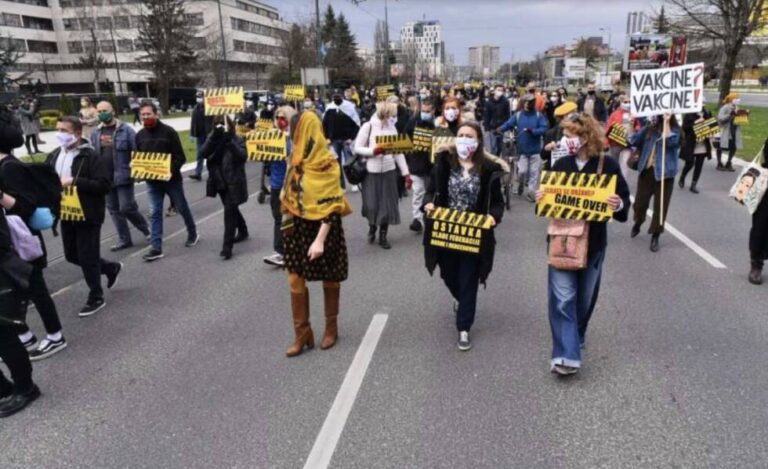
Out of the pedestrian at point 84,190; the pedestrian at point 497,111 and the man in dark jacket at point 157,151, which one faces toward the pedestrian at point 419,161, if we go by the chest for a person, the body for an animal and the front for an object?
the pedestrian at point 497,111

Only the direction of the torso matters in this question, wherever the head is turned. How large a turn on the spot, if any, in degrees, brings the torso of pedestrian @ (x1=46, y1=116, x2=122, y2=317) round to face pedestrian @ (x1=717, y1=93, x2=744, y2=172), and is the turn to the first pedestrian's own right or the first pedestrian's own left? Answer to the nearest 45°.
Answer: approximately 135° to the first pedestrian's own left

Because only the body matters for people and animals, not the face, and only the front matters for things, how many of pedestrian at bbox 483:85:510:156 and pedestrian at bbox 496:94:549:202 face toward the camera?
2

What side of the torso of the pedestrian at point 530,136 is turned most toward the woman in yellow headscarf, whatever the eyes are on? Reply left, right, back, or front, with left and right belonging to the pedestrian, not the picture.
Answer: front

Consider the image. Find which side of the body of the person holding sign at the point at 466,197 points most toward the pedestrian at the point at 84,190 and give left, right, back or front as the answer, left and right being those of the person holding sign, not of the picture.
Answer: right

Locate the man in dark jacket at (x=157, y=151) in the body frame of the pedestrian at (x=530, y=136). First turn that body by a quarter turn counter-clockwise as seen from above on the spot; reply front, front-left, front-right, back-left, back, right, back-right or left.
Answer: back-right

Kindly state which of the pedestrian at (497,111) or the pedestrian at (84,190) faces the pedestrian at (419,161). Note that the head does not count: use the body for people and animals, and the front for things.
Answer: the pedestrian at (497,111)

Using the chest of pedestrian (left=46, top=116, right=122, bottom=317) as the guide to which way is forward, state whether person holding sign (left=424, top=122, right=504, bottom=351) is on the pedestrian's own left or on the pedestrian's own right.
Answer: on the pedestrian's own left

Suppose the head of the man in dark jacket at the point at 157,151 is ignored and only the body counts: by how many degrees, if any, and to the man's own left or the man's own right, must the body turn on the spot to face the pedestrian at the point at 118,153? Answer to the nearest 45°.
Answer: approximately 90° to the man's own right

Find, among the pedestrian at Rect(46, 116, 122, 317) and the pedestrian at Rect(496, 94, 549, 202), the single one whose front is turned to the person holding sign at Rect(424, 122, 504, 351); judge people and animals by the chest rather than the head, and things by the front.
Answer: the pedestrian at Rect(496, 94, 549, 202)

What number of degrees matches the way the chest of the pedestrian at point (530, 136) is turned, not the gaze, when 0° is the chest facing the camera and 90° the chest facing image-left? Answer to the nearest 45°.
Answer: approximately 0°

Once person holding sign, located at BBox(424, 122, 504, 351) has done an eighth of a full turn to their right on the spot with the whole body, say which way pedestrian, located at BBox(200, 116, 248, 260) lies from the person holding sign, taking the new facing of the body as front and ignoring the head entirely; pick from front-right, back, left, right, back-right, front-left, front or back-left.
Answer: right
